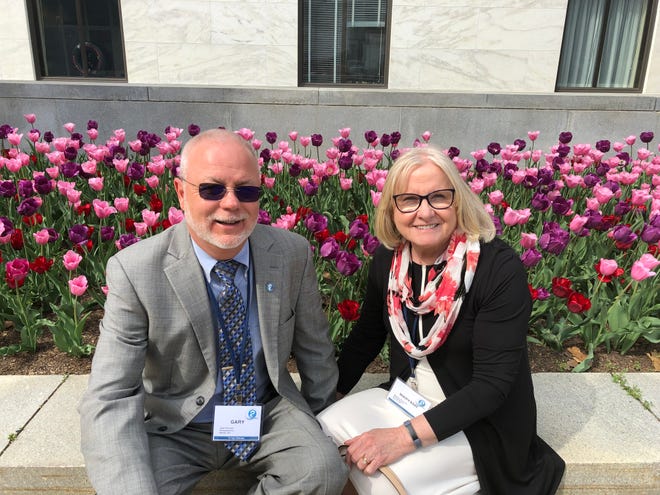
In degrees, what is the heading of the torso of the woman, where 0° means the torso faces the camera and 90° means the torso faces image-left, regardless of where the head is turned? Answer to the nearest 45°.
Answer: approximately 45°

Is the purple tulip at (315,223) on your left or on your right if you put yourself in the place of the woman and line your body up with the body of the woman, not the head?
on your right

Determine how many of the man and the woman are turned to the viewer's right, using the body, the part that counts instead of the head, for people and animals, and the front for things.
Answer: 0

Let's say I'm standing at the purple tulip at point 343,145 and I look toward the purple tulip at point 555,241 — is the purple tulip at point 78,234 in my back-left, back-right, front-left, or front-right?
front-right

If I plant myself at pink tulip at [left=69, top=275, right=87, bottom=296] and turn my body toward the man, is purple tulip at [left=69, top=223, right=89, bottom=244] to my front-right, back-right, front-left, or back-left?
back-left

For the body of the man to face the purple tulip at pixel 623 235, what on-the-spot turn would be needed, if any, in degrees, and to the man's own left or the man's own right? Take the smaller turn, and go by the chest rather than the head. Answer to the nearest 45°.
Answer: approximately 90° to the man's own left

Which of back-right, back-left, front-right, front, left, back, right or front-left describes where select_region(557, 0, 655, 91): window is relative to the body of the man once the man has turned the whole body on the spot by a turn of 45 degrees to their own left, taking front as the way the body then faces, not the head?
left

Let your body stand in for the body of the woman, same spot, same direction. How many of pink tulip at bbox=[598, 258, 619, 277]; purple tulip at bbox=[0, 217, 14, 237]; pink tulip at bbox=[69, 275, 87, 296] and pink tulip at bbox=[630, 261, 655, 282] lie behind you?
2

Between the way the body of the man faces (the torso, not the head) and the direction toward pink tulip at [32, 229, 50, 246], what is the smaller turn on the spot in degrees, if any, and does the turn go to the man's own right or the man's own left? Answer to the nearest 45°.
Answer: approximately 135° to the man's own right

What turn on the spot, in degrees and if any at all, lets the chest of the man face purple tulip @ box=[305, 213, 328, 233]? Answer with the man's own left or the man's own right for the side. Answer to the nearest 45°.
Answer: approximately 135° to the man's own left

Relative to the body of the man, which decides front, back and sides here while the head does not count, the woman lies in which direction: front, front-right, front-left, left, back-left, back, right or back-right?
left

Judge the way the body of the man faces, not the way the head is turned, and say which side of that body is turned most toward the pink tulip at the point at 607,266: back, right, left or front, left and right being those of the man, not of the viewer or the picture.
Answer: left

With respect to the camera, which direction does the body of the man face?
toward the camera

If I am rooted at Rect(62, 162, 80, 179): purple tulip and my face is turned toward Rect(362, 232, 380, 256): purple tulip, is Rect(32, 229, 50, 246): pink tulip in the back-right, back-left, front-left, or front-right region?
front-right

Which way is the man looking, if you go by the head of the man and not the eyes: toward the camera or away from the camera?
toward the camera

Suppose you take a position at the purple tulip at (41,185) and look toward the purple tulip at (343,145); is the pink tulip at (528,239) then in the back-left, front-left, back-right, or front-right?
front-right

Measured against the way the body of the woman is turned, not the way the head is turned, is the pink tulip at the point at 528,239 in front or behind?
behind
